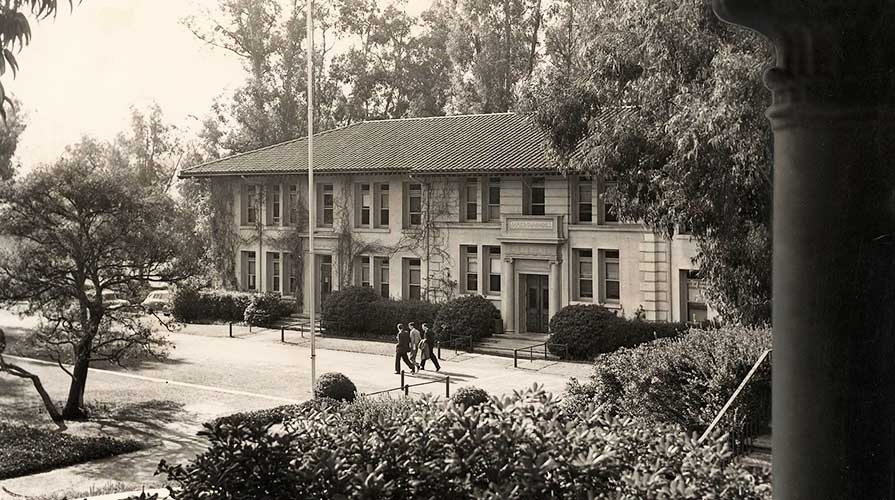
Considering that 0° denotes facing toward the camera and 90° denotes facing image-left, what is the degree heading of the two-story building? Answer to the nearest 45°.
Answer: approximately 45°

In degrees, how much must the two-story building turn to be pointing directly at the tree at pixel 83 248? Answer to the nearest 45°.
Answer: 0° — it already faces it

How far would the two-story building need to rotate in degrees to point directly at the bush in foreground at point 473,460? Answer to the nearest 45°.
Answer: approximately 45° to its left

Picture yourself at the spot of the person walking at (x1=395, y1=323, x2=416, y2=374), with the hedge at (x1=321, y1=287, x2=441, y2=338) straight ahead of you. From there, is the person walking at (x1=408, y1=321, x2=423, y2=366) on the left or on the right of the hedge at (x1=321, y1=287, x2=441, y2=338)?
right

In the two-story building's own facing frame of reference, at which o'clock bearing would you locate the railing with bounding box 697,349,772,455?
The railing is roughly at 10 o'clock from the two-story building.
